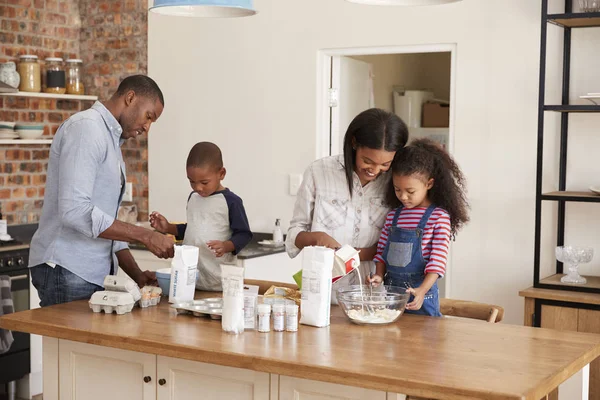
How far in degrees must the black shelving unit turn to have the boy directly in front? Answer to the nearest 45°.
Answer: approximately 45° to its right

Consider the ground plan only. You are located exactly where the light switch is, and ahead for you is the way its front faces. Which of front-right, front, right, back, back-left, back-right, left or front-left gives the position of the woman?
front

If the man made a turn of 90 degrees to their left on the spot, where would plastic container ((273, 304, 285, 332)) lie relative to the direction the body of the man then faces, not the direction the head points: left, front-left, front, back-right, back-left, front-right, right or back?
back-right

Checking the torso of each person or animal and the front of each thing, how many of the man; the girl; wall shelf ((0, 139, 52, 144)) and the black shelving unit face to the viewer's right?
1

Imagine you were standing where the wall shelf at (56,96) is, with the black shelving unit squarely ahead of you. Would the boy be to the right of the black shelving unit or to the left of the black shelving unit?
right

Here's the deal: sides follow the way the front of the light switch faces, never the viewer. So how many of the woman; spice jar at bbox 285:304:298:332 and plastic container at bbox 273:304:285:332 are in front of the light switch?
3

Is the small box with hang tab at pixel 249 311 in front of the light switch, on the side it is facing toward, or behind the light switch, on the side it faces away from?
in front

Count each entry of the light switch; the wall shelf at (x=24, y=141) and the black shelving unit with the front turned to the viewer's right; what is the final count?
0

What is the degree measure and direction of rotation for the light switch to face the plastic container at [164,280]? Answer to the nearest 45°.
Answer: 0° — it already faces it

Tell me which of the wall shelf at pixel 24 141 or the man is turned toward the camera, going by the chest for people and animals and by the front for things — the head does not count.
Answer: the wall shelf

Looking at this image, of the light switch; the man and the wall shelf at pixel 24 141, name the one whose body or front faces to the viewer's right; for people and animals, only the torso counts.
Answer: the man

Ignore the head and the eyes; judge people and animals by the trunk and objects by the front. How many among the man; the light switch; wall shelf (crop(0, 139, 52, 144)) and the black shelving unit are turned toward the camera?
3

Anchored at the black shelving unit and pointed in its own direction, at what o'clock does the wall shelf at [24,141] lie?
The wall shelf is roughly at 3 o'clock from the black shelving unit.

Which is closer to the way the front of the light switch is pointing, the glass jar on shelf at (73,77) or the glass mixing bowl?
the glass mixing bowl

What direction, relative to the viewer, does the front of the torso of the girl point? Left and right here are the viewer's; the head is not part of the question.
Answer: facing the viewer and to the left of the viewer

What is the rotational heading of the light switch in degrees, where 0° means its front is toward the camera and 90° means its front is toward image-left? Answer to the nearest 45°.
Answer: approximately 0°

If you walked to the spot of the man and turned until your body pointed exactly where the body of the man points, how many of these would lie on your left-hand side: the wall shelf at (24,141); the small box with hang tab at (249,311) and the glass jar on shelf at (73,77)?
2

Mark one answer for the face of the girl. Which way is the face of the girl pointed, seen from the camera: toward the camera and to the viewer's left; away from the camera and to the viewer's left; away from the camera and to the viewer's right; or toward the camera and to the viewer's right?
toward the camera and to the viewer's left

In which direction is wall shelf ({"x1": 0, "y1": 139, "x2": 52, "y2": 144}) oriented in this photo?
toward the camera

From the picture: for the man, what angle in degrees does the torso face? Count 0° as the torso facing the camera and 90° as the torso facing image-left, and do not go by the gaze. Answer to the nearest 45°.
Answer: approximately 270°
